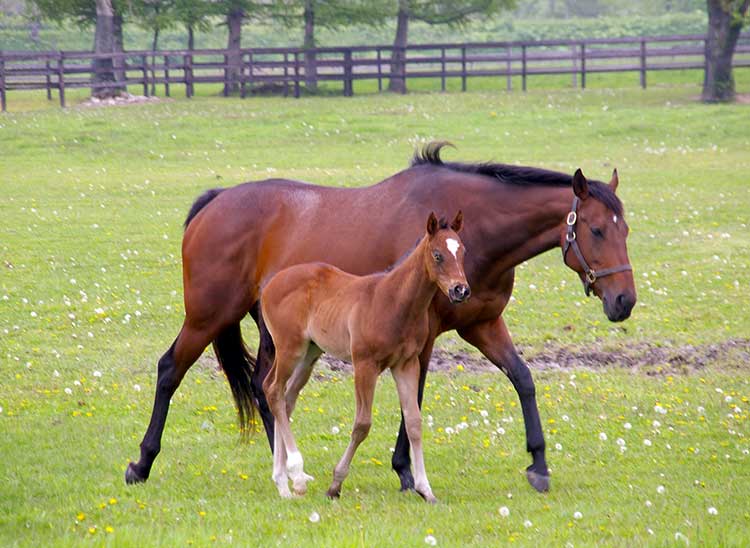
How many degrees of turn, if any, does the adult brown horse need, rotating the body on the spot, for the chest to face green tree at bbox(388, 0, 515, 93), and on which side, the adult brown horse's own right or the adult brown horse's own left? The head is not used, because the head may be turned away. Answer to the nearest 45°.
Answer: approximately 90° to the adult brown horse's own left

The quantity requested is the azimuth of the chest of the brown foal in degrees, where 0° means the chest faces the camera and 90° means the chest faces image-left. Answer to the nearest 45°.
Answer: approximately 315°

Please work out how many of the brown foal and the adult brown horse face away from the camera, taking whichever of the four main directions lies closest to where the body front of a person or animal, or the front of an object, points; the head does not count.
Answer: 0

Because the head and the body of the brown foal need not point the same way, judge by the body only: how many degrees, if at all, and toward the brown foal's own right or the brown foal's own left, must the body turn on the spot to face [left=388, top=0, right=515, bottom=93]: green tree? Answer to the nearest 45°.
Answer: approximately 135° to the brown foal's own left

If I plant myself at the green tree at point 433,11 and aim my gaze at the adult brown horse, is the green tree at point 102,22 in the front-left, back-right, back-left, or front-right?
front-right

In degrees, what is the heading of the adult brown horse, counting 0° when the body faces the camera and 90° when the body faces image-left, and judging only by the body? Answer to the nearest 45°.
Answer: approximately 270°
